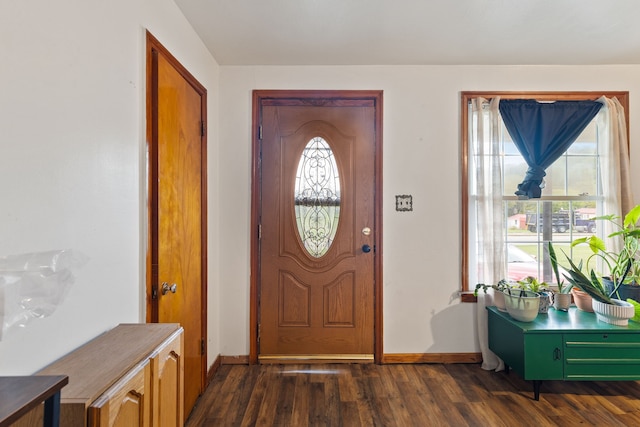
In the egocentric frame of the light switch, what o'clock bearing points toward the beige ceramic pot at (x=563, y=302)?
The beige ceramic pot is roughly at 9 o'clock from the light switch.

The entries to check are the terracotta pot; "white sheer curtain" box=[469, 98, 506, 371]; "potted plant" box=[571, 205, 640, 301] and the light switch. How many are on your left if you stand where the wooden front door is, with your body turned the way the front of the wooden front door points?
4

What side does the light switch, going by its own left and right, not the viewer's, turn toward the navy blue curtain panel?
left

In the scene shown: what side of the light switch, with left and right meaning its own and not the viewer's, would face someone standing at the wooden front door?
right

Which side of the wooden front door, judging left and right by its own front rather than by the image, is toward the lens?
front

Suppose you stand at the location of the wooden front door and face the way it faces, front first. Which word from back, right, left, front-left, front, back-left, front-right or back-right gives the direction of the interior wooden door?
front-right

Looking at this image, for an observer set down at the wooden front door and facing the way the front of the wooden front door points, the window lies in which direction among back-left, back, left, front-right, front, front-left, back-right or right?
left

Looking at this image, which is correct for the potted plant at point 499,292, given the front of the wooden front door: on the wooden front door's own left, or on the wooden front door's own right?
on the wooden front door's own left

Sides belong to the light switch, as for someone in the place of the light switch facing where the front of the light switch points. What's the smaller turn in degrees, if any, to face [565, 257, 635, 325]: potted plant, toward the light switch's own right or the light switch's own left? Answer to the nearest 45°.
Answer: approximately 90° to the light switch's own left

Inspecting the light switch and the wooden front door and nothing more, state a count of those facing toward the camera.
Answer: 2

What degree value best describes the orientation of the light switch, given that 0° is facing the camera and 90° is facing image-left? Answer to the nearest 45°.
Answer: approximately 0°

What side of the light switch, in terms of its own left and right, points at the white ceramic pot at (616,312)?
left

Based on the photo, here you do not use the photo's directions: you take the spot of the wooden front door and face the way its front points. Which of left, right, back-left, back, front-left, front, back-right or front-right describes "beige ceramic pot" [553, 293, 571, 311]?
left

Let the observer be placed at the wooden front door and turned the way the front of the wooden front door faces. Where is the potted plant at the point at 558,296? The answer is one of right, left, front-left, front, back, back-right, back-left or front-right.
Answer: left

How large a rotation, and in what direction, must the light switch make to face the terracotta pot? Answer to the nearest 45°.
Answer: approximately 90° to its left

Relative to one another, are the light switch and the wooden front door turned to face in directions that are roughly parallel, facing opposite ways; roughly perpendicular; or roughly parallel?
roughly parallel

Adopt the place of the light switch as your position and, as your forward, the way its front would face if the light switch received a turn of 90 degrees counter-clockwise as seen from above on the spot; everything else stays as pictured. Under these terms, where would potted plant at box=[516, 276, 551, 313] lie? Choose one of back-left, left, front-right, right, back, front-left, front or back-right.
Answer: front
